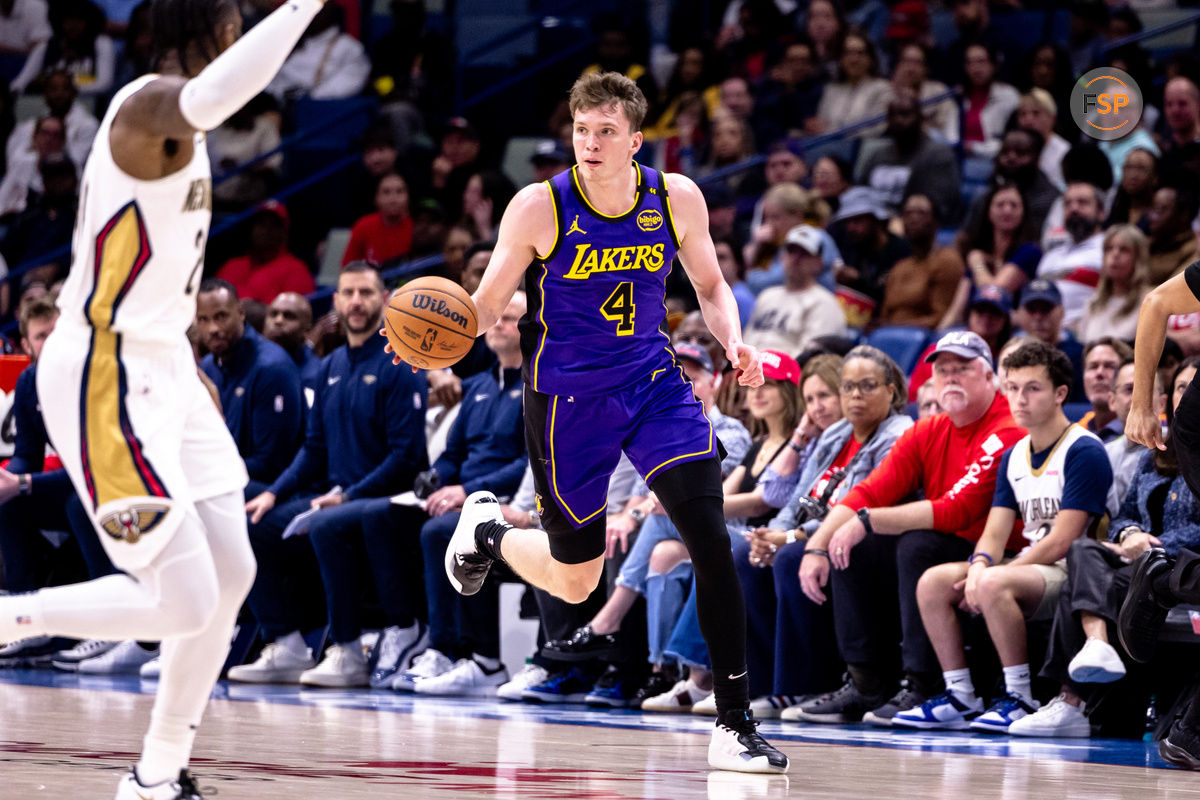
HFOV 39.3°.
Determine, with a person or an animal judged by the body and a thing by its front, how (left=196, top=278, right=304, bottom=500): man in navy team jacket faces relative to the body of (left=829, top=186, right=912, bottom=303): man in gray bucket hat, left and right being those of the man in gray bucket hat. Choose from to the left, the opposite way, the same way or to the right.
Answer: the same way

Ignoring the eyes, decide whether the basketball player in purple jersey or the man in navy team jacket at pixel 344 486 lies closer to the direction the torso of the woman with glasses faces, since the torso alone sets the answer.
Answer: the basketball player in purple jersey

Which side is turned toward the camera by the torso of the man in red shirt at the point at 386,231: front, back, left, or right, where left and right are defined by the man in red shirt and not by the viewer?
front

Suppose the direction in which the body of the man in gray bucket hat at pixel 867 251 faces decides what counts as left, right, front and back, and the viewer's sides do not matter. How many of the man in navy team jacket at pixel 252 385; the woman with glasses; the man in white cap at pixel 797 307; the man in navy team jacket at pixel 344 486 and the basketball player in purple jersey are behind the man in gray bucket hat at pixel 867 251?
0

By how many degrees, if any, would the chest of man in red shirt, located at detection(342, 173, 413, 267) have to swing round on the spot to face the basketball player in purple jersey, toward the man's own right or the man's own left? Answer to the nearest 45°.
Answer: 0° — they already face them

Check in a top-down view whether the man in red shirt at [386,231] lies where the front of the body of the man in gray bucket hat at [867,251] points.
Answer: no

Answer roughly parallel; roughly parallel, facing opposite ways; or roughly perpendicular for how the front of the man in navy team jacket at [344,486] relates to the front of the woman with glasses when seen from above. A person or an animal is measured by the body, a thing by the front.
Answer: roughly parallel

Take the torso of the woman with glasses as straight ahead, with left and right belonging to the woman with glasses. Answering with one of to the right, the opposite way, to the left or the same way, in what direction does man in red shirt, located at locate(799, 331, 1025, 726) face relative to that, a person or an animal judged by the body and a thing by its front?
the same way

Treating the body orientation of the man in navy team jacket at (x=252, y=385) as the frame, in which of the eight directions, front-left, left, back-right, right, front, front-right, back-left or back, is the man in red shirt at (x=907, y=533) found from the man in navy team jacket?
left

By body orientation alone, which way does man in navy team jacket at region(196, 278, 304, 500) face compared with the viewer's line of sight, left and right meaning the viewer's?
facing the viewer and to the left of the viewer

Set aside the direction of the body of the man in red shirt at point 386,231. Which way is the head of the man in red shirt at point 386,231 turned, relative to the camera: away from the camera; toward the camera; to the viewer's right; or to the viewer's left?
toward the camera

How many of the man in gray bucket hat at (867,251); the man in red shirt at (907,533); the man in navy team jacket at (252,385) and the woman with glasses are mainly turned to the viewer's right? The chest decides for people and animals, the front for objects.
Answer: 0

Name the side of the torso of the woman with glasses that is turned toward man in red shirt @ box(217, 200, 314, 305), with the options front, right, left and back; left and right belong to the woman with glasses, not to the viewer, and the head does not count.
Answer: right

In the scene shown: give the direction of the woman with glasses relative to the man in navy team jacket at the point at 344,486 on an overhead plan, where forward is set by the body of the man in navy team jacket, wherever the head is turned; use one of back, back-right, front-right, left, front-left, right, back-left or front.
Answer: left

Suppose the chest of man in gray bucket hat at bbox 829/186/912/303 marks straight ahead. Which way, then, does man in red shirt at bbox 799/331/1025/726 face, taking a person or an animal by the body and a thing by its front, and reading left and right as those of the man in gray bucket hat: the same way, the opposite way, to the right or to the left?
the same way

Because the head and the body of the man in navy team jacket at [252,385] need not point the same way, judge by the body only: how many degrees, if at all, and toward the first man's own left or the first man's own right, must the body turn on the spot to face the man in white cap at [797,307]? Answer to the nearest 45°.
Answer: approximately 135° to the first man's own left

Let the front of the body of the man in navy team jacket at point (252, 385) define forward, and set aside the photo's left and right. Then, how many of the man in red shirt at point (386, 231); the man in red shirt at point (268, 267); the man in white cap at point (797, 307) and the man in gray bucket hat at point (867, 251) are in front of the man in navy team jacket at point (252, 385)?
0

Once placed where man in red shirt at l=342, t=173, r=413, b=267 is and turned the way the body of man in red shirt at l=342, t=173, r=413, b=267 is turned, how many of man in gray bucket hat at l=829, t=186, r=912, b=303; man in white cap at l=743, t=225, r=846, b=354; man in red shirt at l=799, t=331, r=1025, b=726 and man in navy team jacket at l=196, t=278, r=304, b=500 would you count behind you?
0

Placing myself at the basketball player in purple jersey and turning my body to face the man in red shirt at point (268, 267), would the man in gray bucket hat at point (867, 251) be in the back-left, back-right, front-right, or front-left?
front-right

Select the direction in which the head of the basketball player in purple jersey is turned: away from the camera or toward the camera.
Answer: toward the camera
